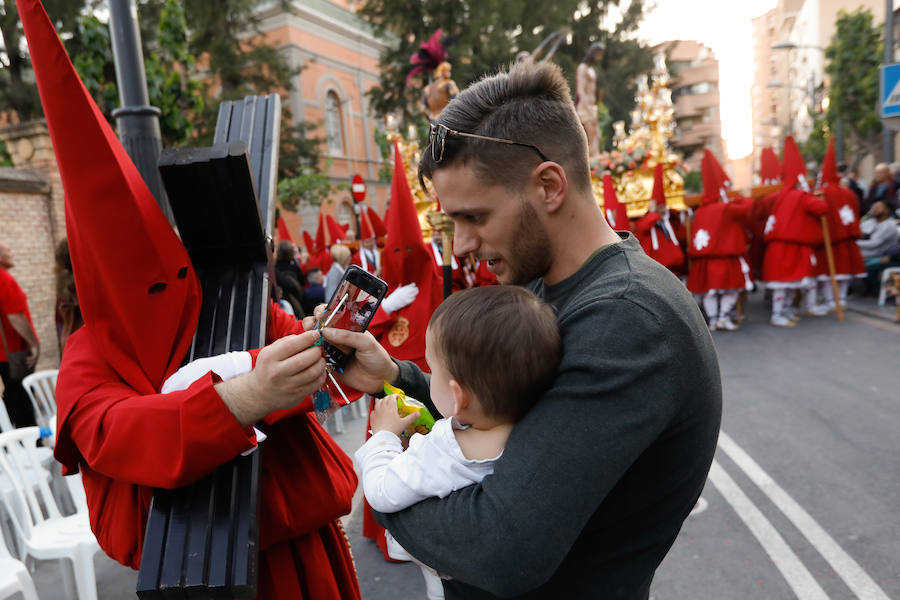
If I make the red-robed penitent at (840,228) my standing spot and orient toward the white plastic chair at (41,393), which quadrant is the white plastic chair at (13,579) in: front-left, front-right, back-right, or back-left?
front-left

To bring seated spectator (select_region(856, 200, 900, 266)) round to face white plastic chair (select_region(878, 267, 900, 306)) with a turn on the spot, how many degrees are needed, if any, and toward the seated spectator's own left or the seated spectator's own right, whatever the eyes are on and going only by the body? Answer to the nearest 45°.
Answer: approximately 90° to the seated spectator's own left

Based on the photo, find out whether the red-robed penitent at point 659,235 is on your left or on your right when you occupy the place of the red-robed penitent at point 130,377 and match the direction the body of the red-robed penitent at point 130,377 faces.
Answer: on your left

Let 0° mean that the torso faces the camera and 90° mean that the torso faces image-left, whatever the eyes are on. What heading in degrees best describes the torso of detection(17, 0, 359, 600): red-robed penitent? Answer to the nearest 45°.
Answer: approximately 315°

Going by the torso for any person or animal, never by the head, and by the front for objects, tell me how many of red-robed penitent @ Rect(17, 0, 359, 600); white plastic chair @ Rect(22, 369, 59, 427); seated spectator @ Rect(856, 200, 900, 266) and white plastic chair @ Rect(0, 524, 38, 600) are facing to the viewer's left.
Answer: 1

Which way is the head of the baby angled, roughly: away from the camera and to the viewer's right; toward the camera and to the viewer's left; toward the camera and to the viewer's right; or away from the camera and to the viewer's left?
away from the camera and to the viewer's left

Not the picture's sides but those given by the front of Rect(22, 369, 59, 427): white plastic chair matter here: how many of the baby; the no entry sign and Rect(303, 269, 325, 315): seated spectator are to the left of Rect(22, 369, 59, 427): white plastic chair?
2

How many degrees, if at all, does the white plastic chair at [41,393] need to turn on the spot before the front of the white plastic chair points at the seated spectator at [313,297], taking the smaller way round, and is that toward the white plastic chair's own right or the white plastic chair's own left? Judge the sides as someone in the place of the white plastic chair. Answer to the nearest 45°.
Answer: approximately 90° to the white plastic chair's own left

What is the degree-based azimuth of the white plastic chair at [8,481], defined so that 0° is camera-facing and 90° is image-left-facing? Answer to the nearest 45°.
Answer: approximately 315°

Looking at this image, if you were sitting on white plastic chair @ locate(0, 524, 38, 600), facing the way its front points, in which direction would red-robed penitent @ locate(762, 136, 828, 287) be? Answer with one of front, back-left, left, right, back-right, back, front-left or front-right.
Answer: front-left

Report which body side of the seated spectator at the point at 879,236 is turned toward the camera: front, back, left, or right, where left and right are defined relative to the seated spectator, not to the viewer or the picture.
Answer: left

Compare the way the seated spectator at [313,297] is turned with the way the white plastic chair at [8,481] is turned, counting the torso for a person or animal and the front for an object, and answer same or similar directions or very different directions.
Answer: same or similar directions

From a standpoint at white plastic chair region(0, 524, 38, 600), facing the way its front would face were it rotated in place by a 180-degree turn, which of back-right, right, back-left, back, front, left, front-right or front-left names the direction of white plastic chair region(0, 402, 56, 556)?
front-right

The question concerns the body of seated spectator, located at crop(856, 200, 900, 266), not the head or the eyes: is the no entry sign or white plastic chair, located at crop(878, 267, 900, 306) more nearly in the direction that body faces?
the no entry sign

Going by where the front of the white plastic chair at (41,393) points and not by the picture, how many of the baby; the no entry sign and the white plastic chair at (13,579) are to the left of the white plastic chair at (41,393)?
1

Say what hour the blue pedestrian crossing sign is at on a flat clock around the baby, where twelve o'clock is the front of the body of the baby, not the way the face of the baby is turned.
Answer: The blue pedestrian crossing sign is roughly at 3 o'clock from the baby.

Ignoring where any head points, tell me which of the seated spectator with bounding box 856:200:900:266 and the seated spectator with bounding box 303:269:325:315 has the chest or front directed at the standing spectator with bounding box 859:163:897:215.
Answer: the seated spectator with bounding box 303:269:325:315

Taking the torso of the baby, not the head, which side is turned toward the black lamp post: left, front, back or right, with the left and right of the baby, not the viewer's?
front

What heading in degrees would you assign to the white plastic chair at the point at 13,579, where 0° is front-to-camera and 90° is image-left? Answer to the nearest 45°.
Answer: approximately 315°

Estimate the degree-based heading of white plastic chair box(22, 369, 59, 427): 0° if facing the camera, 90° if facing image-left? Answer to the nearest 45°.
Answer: approximately 315°

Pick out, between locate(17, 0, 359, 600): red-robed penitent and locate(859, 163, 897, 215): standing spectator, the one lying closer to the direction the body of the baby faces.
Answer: the red-robed penitent

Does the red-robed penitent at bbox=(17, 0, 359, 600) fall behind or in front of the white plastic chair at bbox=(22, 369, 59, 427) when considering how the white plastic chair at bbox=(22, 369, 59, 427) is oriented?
in front
